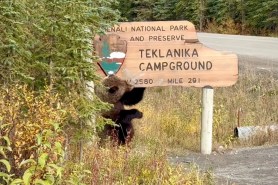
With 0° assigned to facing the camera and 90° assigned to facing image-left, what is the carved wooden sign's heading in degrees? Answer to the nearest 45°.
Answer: approximately 0°
